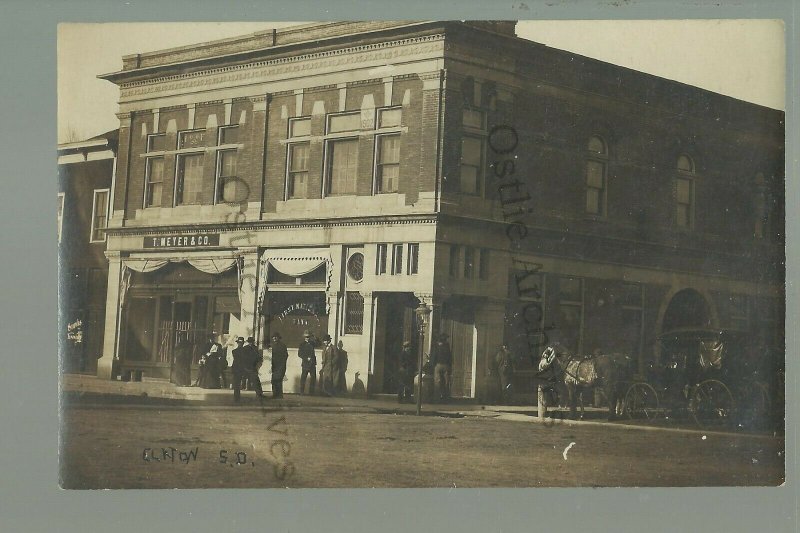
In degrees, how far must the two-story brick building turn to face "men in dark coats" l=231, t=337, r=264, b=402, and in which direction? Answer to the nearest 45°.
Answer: approximately 45° to its right

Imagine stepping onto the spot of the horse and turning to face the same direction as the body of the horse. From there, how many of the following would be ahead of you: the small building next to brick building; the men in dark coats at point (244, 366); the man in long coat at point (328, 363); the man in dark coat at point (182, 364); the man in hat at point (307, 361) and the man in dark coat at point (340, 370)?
6

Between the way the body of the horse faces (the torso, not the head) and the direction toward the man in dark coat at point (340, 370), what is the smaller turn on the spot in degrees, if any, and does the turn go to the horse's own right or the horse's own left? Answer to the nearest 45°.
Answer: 0° — it already faces them

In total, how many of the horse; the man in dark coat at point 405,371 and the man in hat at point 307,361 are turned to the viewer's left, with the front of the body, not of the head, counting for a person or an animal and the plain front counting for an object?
1

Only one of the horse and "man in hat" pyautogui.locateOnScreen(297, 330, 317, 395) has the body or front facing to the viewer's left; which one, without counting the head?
the horse

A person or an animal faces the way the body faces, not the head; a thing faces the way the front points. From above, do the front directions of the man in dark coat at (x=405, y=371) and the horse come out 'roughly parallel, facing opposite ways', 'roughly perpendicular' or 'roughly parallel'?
roughly perpendicular

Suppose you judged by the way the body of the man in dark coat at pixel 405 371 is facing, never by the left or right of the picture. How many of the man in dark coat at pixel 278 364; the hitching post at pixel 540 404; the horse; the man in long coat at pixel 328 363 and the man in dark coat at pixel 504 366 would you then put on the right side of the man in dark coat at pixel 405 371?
2

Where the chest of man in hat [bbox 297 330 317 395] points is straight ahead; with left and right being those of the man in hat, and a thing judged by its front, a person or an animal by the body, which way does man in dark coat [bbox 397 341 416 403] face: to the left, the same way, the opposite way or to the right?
the same way

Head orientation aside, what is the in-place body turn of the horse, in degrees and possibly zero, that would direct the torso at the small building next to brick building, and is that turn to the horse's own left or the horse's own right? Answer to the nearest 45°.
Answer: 0° — it already faces it

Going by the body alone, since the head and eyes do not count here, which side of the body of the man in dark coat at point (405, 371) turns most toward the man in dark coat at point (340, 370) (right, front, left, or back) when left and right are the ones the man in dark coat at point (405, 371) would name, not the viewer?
right

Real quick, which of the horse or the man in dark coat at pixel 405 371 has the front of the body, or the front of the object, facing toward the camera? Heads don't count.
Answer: the man in dark coat

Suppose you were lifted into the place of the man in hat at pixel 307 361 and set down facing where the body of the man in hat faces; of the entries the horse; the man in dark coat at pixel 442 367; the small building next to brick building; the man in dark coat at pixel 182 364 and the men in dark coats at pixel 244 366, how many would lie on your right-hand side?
3

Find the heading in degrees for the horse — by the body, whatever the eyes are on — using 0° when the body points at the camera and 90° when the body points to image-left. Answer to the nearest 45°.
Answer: approximately 90°

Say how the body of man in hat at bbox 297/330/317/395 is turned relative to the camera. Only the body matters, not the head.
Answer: toward the camera

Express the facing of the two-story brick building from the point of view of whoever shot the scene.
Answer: facing the viewer and to the left of the viewer
